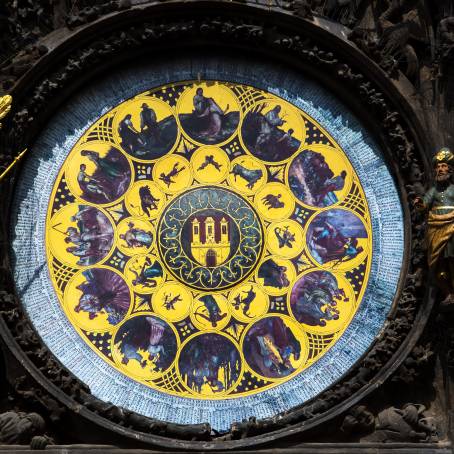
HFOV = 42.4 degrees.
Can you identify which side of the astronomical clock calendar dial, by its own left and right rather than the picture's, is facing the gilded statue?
left

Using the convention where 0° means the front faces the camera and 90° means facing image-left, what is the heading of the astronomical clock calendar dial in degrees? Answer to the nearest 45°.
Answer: approximately 0°
